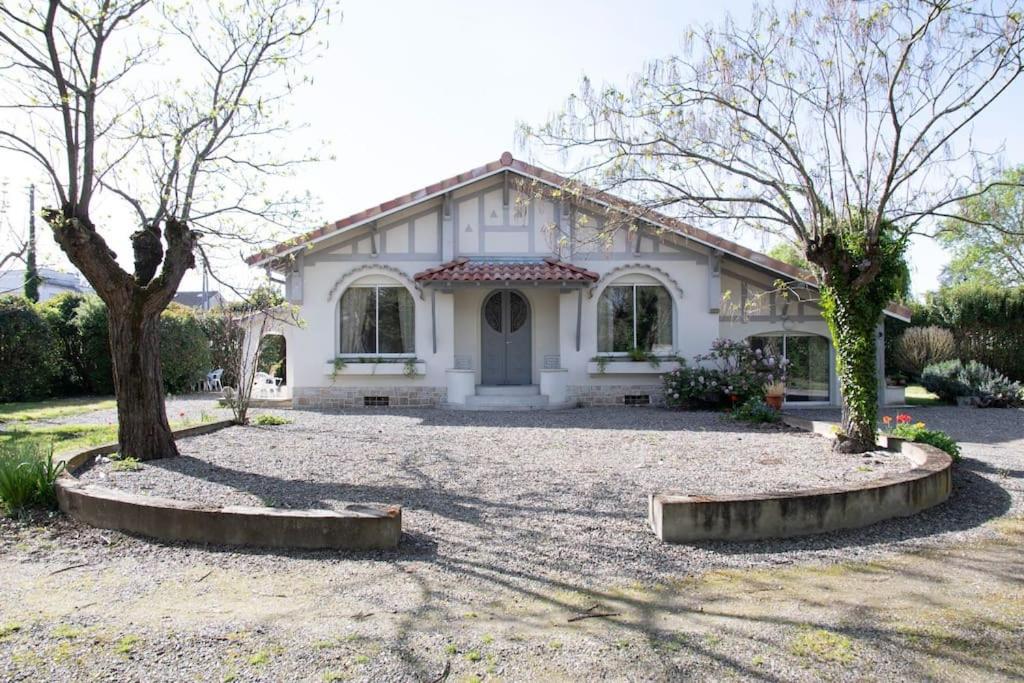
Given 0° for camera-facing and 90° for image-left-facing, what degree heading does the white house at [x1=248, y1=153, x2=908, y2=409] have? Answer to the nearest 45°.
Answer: approximately 0°

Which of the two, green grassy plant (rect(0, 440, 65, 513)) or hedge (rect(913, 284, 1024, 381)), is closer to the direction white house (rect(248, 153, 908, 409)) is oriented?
the green grassy plant

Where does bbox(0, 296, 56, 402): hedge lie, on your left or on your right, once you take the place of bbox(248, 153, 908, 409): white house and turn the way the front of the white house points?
on your right

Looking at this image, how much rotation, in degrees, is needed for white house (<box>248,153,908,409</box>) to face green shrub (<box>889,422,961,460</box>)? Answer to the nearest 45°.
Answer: approximately 45° to its left

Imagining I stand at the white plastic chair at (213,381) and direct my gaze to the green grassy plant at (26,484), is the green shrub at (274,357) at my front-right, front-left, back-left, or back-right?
back-left

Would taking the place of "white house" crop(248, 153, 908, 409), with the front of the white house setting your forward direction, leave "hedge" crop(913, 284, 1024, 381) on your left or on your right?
on your left

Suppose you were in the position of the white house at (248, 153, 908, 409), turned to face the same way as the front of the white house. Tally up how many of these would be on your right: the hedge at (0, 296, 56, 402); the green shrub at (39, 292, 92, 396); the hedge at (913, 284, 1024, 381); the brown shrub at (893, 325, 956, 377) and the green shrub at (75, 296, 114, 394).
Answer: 3

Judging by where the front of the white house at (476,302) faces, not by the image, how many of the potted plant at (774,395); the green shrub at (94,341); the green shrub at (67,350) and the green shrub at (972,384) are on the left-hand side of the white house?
2

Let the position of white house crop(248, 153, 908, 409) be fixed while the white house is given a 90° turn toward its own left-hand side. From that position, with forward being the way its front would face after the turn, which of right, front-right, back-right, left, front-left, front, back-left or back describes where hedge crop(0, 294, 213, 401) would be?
back

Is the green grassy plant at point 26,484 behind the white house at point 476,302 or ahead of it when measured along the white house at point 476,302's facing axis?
ahead

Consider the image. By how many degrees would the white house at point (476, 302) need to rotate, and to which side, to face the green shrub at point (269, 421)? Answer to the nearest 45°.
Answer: approximately 45° to its right
